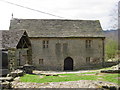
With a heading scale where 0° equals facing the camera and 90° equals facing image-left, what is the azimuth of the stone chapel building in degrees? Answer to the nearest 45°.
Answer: approximately 0°

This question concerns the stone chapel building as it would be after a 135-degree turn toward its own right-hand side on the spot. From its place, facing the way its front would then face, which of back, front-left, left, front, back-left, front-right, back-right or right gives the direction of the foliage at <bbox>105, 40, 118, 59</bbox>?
right
